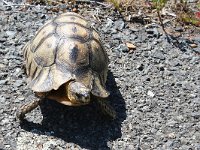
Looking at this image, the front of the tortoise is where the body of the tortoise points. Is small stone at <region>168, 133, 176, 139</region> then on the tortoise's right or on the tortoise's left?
on the tortoise's left

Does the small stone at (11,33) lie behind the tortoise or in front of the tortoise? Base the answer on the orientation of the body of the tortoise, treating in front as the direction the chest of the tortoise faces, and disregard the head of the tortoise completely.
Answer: behind

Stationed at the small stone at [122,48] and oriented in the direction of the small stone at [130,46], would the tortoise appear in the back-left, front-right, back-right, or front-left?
back-right

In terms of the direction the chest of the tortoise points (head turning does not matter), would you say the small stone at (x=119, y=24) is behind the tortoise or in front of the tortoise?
behind

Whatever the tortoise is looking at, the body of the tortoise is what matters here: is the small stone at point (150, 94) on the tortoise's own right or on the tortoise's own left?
on the tortoise's own left

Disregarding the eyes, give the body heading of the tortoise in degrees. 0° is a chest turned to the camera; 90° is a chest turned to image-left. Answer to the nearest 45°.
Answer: approximately 0°

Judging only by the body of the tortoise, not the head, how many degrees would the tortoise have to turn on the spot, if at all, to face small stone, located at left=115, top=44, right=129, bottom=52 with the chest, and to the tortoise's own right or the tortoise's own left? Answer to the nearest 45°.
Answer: approximately 135° to the tortoise's own left
